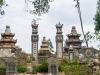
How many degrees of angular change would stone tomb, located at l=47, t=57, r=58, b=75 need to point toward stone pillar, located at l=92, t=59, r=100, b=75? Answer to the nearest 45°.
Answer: approximately 90° to its left

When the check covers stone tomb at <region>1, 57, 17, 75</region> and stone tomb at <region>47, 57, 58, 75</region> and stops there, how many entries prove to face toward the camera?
2

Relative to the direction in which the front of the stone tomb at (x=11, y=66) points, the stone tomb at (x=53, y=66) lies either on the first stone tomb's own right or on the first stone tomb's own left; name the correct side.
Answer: on the first stone tomb's own left

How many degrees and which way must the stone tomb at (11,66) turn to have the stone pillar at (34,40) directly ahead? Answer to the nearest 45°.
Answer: approximately 180°

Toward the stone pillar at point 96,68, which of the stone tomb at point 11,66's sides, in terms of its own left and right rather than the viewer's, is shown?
left

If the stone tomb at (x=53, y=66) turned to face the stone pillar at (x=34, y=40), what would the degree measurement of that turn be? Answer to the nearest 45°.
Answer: approximately 180°

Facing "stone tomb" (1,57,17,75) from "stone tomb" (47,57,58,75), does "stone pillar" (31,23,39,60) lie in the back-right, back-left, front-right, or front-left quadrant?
front-right

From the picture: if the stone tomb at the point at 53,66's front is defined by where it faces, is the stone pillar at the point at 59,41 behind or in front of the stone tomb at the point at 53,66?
behind

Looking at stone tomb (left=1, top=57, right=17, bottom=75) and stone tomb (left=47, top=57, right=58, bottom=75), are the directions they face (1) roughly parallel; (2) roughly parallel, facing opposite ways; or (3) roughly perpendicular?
roughly parallel

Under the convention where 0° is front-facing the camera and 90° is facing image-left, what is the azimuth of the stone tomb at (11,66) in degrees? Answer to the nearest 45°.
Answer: approximately 0°
